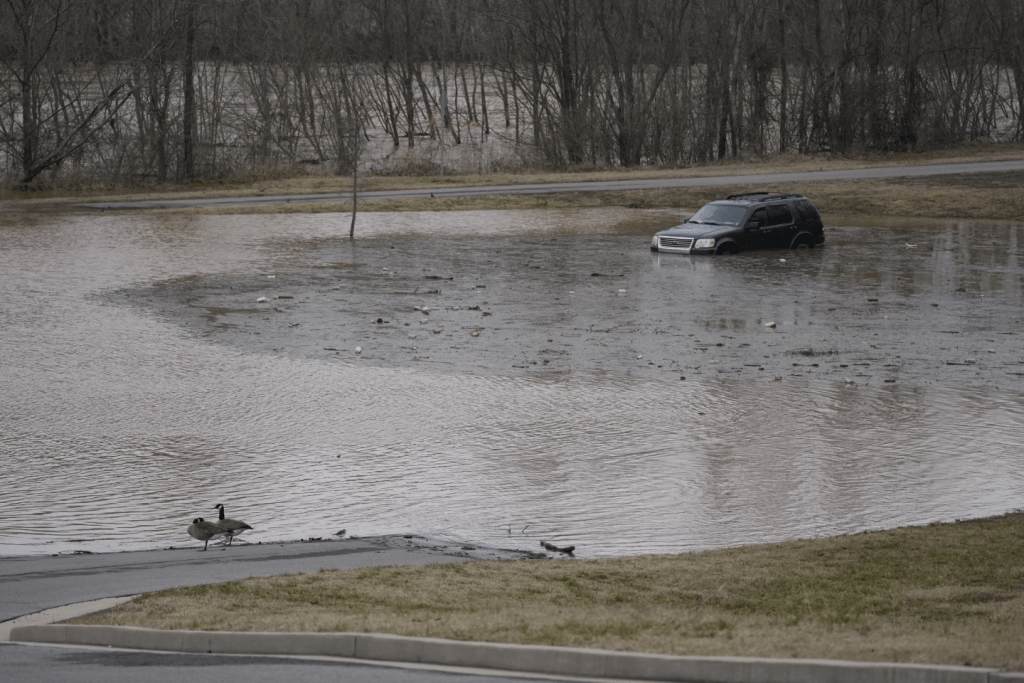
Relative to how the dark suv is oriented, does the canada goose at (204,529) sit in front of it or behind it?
in front

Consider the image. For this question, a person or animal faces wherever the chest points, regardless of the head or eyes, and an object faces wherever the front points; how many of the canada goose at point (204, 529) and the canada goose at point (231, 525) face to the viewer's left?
2

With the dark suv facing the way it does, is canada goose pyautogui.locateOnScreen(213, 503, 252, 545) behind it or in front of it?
in front

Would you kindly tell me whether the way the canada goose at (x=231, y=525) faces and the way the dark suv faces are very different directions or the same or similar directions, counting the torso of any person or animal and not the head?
same or similar directions

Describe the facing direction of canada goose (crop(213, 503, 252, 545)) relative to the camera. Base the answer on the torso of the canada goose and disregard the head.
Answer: to the viewer's left

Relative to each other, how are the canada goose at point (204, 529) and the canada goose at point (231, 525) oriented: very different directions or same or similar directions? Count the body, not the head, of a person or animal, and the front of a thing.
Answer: same or similar directions

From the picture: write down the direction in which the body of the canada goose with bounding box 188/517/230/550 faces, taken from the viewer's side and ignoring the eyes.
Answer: to the viewer's left

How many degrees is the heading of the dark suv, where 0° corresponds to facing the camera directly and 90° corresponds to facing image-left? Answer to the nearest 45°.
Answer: approximately 45°

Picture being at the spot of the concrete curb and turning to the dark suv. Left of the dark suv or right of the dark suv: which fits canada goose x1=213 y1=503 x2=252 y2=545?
left

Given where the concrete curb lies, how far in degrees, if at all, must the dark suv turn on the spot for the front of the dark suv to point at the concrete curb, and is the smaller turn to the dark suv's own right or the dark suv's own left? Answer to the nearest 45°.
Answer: approximately 45° to the dark suv's own left

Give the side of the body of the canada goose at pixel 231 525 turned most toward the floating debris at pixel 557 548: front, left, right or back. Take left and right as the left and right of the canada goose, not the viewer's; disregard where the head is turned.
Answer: back
